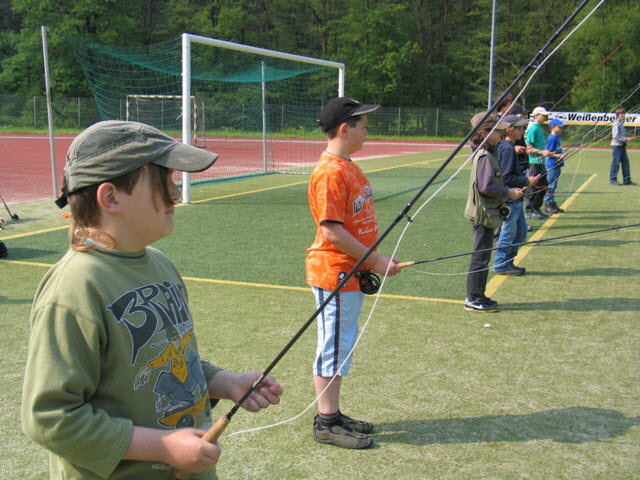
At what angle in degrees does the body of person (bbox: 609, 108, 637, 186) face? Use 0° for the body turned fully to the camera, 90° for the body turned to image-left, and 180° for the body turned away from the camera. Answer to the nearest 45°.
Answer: approximately 270°

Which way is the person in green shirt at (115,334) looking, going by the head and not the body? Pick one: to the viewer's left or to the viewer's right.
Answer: to the viewer's right

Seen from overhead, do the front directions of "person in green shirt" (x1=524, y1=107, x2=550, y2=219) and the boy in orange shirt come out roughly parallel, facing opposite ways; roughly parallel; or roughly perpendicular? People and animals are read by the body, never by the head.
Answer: roughly parallel

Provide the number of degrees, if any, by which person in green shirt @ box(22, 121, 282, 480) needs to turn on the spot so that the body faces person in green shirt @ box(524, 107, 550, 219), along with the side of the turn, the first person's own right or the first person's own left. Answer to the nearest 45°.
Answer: approximately 90° to the first person's own left

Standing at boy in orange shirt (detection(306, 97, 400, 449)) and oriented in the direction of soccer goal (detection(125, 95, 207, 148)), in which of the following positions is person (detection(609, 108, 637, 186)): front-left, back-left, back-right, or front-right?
front-right

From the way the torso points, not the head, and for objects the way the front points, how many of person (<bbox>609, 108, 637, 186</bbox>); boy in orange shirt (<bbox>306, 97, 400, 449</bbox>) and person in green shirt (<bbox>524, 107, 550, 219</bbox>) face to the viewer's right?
3

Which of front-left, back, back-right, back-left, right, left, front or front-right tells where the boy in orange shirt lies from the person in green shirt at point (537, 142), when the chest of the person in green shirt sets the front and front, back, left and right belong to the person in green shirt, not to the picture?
right

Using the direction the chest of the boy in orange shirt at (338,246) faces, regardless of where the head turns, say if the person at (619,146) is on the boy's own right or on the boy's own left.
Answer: on the boy's own left

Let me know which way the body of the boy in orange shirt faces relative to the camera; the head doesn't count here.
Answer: to the viewer's right

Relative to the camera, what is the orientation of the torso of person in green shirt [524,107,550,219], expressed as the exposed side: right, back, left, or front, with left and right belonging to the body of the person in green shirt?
right

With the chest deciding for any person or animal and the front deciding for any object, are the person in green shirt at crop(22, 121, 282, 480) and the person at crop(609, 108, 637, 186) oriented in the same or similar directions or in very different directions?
same or similar directions

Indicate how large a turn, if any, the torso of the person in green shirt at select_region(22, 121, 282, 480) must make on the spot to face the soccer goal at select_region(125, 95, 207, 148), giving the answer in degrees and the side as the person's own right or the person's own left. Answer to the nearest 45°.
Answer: approximately 135° to the person's own left

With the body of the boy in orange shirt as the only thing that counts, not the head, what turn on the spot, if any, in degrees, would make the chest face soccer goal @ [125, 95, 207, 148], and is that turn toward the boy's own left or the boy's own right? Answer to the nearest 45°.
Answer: approximately 90° to the boy's own left
